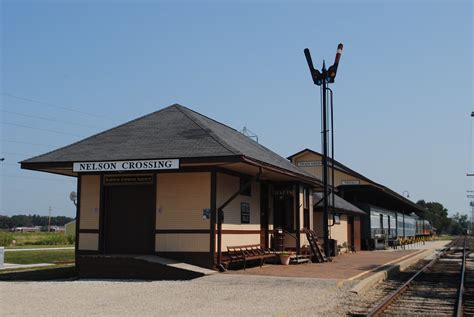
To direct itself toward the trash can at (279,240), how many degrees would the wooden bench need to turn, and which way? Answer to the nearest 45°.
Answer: approximately 135° to its left

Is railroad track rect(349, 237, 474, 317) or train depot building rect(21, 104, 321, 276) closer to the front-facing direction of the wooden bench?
the railroad track

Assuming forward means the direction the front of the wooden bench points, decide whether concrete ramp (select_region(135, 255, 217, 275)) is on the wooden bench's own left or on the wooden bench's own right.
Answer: on the wooden bench's own right

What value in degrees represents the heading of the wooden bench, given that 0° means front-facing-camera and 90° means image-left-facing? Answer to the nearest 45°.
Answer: approximately 315°

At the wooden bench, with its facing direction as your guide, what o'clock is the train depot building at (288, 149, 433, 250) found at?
The train depot building is roughly at 8 o'clock from the wooden bench.
